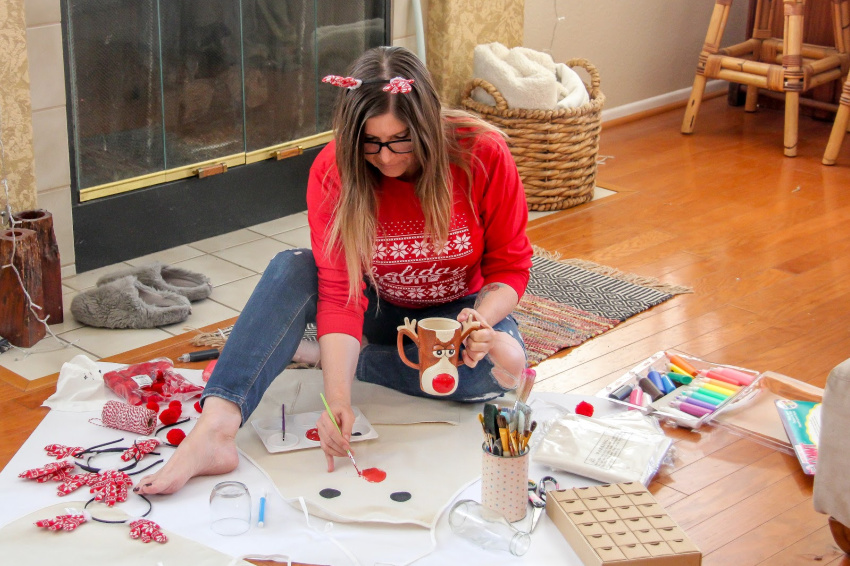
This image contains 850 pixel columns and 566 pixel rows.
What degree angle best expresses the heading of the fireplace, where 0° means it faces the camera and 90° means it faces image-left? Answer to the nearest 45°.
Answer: approximately 315°

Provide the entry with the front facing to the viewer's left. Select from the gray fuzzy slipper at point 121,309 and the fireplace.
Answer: the gray fuzzy slipper

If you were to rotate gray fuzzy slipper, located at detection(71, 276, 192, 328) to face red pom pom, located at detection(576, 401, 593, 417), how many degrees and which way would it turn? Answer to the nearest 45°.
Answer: approximately 135° to its left

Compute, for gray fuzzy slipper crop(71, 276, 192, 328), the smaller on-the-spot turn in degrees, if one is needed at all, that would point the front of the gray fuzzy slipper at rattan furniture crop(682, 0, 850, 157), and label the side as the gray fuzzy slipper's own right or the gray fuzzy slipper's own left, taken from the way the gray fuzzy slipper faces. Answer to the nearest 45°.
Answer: approximately 135° to the gray fuzzy slipper's own right

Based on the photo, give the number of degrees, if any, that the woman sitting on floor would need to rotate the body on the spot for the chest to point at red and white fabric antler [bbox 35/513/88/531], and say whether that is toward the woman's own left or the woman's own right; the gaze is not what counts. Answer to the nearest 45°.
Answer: approximately 45° to the woman's own right

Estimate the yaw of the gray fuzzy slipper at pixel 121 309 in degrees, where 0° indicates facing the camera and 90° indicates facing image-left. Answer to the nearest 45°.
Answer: approximately 90°

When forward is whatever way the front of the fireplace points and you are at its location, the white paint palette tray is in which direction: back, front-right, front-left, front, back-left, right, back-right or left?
front-right

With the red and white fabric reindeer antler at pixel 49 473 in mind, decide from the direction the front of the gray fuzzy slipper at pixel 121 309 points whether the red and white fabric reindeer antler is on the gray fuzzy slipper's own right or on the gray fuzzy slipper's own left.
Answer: on the gray fuzzy slipper's own left

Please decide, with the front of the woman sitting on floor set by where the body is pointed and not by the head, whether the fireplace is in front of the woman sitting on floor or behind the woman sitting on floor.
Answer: behind
